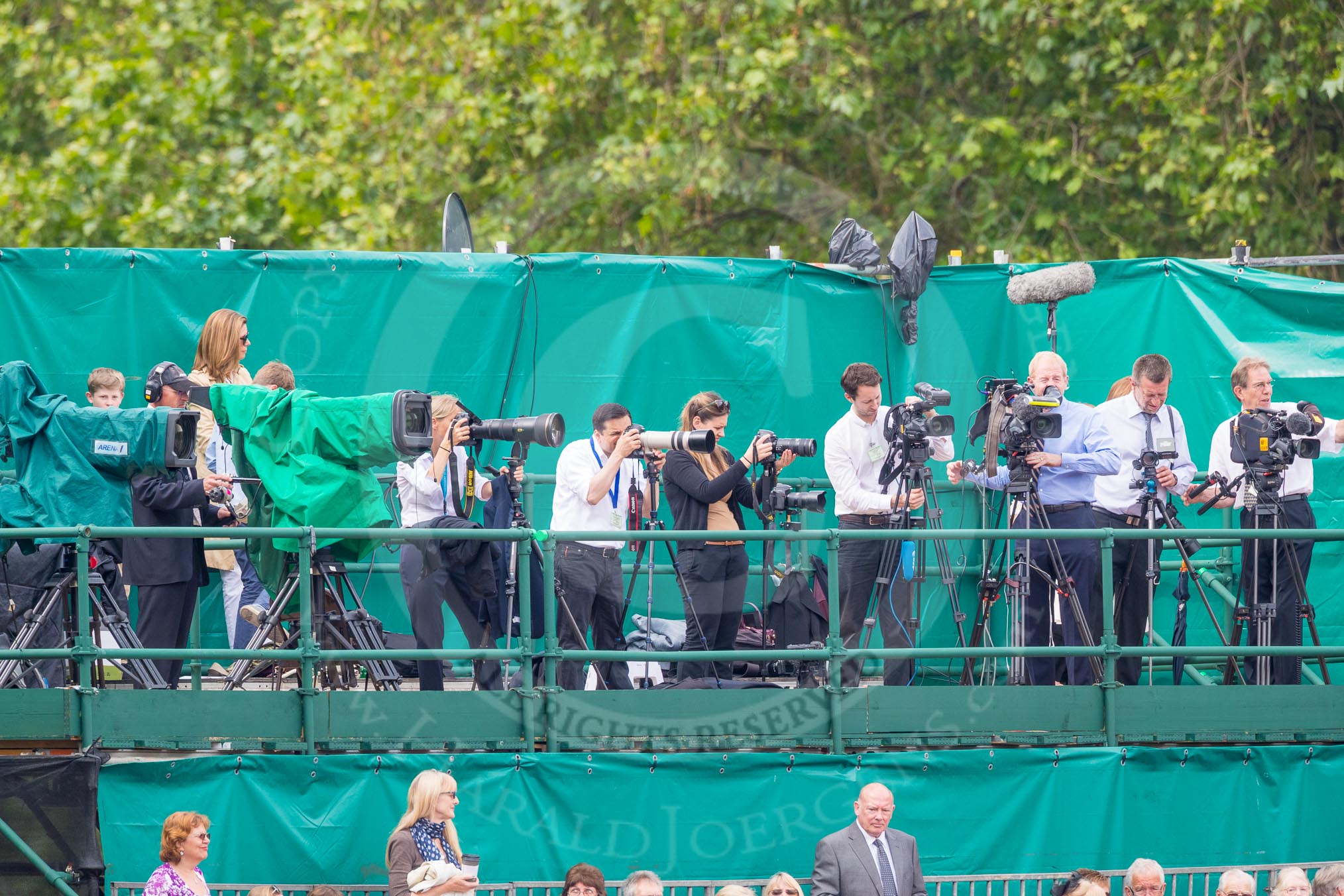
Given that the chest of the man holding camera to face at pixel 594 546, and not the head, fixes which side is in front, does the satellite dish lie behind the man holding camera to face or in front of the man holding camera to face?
behind

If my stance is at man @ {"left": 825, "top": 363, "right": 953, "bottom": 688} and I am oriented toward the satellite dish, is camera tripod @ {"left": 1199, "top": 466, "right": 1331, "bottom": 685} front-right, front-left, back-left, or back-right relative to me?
back-right

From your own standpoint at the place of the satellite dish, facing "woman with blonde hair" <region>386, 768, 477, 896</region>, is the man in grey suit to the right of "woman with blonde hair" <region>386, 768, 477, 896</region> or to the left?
left
